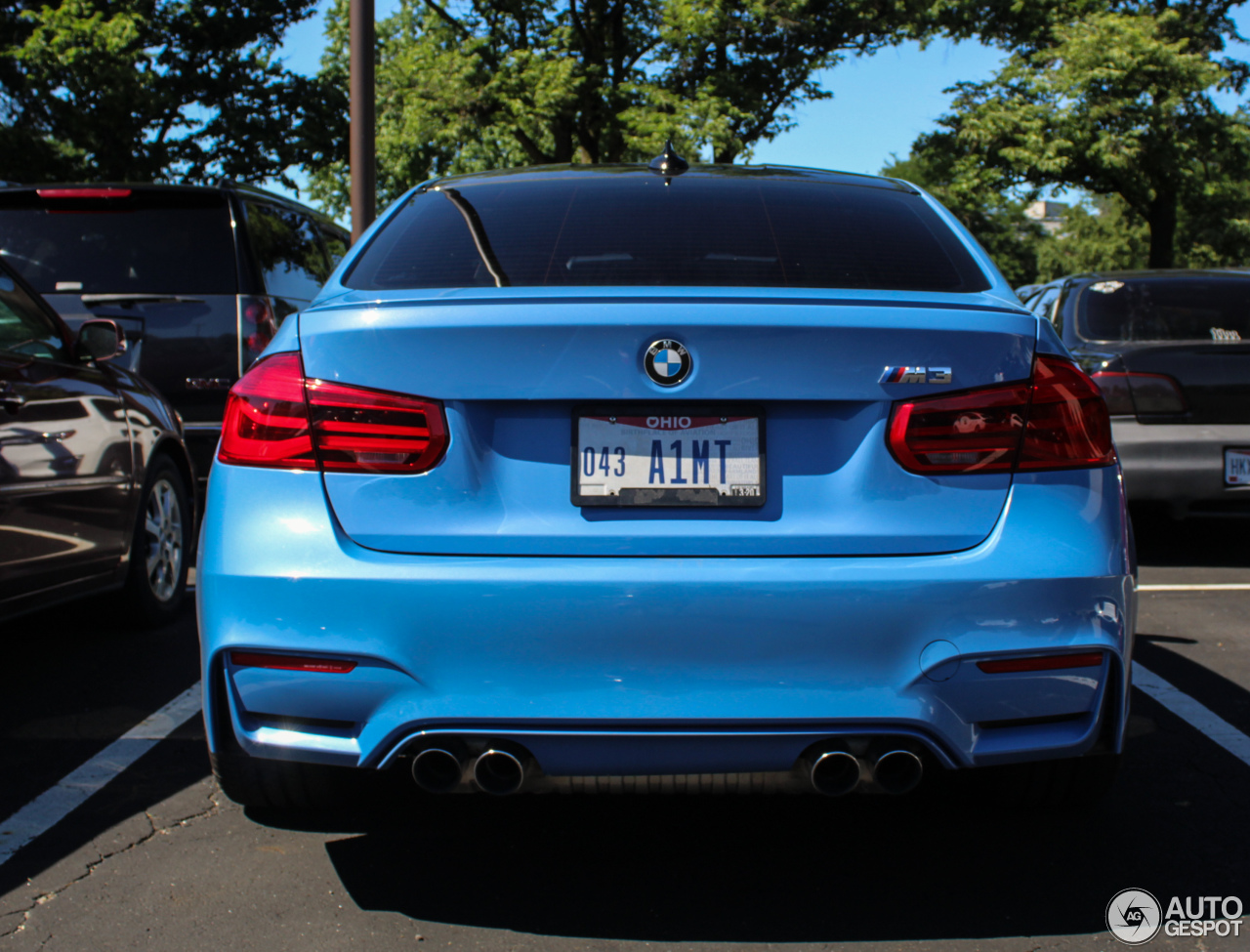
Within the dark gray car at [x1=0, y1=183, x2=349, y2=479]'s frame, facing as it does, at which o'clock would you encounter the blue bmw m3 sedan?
The blue bmw m3 sedan is roughly at 4 o'clock from the dark gray car.

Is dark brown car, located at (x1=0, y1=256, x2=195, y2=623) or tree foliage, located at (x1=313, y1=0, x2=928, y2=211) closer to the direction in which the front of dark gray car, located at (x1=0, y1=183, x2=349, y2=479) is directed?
the tree foliage

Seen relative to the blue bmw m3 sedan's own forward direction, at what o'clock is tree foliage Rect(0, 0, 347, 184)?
The tree foliage is roughly at 11 o'clock from the blue bmw m3 sedan.

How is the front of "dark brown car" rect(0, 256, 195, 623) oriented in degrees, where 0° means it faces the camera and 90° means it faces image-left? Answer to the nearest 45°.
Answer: approximately 225°

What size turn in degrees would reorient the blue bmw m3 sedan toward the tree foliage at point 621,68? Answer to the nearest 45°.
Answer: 0° — it already faces it

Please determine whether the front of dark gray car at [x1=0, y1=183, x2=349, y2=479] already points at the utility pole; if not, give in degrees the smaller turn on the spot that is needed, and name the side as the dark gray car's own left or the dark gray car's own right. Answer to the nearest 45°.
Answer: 0° — it already faces it

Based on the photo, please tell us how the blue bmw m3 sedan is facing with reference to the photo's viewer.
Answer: facing away from the viewer

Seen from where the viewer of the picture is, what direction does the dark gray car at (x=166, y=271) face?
facing away from the viewer and to the right of the viewer

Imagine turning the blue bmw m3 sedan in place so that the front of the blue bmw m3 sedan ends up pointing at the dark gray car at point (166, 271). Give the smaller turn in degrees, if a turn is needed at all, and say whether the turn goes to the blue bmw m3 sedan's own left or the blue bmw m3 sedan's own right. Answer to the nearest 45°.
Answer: approximately 45° to the blue bmw m3 sedan's own left

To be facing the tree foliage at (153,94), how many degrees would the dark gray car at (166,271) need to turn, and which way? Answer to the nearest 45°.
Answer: approximately 45° to its left

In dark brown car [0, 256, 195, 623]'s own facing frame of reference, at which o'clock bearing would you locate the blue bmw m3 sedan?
The blue bmw m3 sedan is roughly at 4 o'clock from the dark brown car.
